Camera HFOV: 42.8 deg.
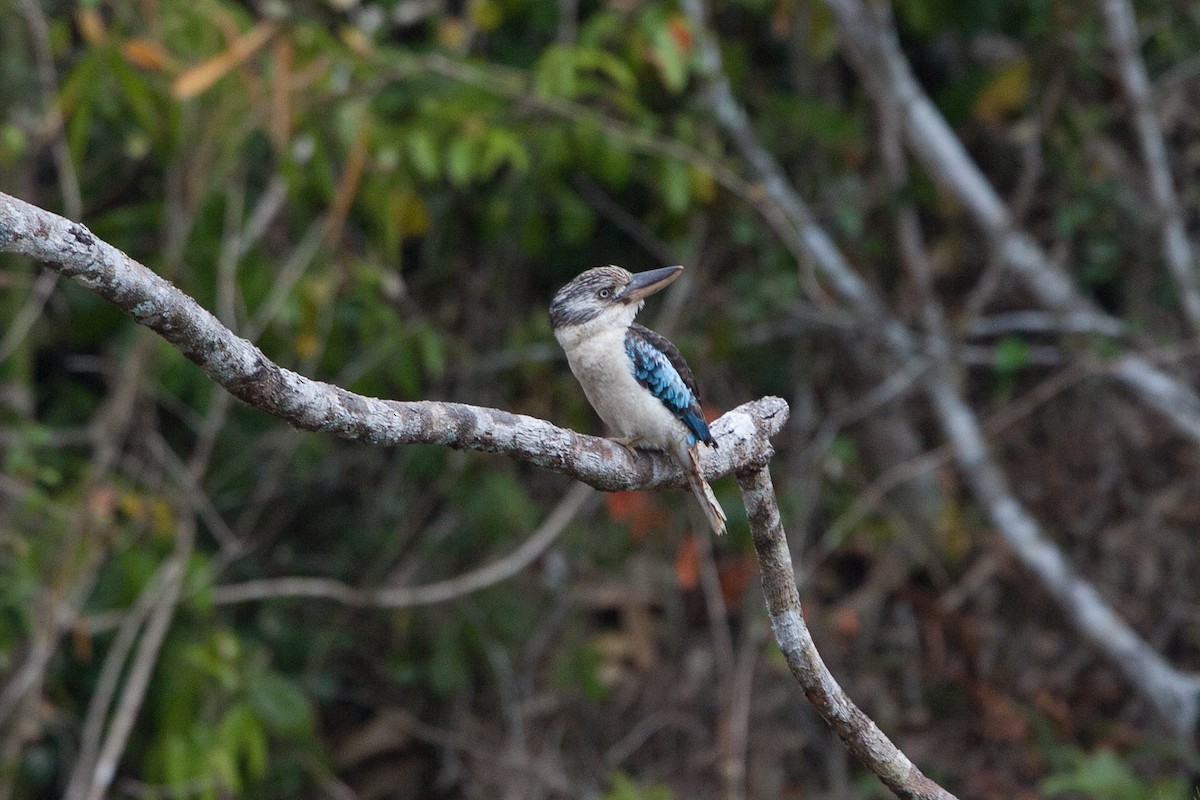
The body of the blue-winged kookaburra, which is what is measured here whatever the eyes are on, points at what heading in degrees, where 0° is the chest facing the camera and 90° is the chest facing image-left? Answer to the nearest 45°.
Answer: approximately 45°

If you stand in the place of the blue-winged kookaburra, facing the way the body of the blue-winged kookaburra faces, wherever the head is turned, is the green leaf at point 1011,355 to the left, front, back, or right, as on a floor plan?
back

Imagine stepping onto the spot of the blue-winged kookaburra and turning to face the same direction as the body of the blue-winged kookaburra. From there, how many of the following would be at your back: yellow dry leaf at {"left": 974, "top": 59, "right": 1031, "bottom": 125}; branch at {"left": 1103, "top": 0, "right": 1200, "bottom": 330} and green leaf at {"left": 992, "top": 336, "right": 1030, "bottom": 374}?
3

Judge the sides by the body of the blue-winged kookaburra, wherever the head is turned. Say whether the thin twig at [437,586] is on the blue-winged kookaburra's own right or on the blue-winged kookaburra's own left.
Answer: on the blue-winged kookaburra's own right

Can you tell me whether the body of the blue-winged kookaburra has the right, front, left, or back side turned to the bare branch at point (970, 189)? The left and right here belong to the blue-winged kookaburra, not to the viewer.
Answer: back

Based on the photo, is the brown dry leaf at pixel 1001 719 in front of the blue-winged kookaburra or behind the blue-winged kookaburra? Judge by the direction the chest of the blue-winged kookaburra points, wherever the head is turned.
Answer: behind
